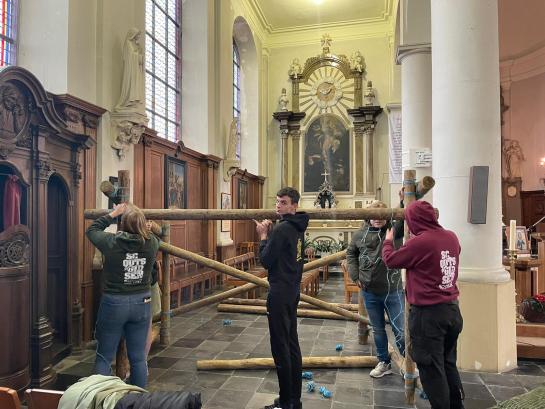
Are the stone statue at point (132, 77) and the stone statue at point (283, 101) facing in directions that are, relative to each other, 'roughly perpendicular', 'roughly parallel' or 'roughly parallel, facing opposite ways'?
roughly perpendicular

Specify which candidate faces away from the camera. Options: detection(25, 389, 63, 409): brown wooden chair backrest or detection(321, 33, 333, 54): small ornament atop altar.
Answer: the brown wooden chair backrest

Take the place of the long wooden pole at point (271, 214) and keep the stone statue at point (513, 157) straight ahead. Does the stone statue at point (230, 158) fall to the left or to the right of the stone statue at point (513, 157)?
left

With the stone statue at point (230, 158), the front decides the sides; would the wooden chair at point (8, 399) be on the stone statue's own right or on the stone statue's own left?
on the stone statue's own right

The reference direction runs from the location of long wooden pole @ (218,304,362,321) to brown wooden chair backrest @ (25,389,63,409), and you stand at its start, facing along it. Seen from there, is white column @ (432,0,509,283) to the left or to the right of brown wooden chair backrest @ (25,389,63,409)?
left

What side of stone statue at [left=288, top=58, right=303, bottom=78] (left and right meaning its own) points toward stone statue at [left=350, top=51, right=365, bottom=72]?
left

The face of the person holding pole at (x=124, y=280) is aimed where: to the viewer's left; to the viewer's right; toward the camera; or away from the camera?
away from the camera

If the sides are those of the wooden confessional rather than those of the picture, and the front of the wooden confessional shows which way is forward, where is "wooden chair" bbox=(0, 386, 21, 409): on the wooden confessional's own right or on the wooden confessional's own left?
on the wooden confessional's own right

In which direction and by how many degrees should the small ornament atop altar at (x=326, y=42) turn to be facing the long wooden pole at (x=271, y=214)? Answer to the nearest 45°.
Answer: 0° — it already faces it

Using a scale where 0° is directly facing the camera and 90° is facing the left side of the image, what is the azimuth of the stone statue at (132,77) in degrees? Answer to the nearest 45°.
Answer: approximately 270°

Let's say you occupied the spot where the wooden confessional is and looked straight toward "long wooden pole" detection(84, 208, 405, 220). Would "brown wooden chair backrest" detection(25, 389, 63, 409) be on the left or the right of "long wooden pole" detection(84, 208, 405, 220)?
right

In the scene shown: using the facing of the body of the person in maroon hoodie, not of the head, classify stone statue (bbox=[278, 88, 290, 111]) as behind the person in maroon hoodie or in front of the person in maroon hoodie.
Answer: in front
